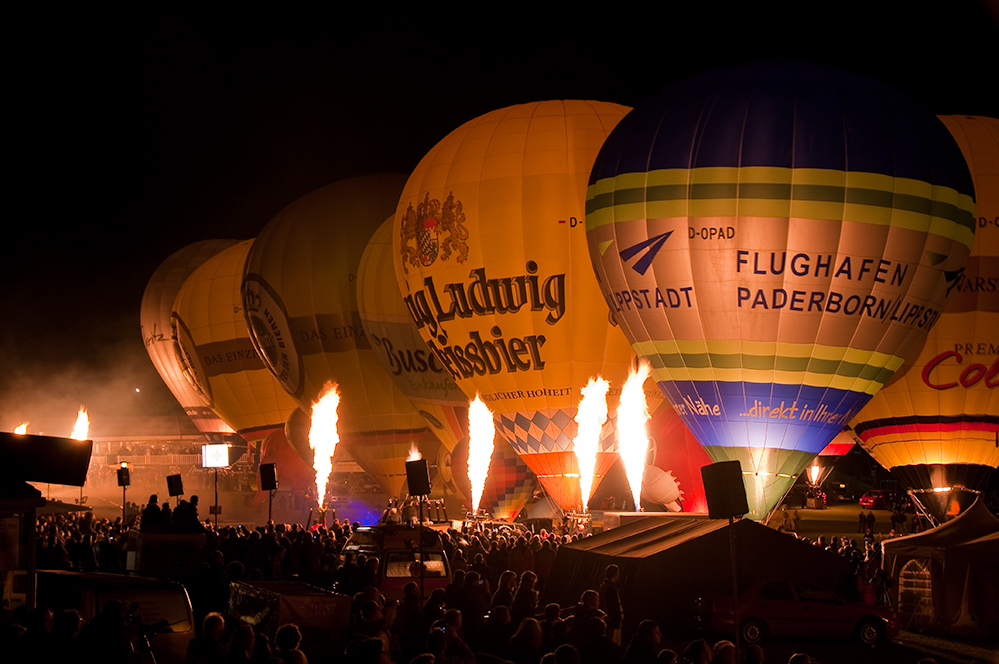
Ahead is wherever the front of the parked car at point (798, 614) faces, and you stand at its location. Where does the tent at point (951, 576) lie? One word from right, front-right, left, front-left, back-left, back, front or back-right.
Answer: front-left

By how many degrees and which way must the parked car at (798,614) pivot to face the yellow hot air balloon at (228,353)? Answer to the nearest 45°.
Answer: approximately 135° to its left

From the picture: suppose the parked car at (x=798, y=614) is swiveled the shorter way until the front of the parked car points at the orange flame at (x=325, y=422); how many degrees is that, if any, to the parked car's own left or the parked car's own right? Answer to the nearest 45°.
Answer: approximately 135° to the parked car's own left

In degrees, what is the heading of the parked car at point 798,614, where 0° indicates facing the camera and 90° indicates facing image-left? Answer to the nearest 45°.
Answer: approximately 270°

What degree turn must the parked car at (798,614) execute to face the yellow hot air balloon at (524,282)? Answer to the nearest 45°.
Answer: approximately 135° to its left

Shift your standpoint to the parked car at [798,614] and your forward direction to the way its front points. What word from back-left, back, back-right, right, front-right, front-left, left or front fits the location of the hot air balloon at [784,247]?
left

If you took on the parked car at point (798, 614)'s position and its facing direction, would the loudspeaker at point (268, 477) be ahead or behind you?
behind

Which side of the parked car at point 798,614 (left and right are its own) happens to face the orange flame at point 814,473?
left

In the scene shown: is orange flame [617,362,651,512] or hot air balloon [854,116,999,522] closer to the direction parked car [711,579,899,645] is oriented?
the hot air balloon

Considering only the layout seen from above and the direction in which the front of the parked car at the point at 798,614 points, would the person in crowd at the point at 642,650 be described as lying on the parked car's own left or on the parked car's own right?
on the parked car's own right

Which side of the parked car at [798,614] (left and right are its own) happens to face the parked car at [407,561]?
back
